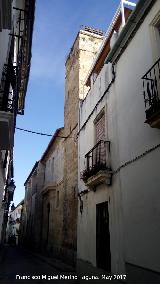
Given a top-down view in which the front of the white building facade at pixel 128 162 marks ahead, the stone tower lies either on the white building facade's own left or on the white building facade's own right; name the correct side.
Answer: on the white building facade's own right

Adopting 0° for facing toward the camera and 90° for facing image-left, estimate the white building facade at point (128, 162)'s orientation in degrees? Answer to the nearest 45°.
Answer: approximately 45°
